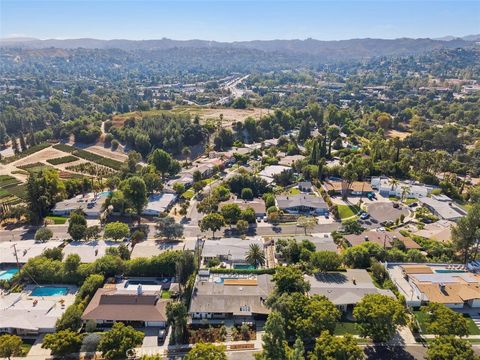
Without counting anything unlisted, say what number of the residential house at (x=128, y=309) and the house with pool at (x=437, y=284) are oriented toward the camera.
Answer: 2

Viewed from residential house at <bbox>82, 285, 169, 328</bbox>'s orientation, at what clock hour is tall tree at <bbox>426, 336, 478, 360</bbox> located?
The tall tree is roughly at 10 o'clock from the residential house.

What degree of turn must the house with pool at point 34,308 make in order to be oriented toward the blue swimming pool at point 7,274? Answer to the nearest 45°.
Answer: approximately 180°

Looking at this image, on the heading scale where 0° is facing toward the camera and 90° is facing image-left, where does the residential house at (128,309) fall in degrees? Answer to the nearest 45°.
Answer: approximately 0°

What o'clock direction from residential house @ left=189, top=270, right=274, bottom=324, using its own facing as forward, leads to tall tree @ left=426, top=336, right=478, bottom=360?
The tall tree is roughly at 10 o'clock from the residential house.

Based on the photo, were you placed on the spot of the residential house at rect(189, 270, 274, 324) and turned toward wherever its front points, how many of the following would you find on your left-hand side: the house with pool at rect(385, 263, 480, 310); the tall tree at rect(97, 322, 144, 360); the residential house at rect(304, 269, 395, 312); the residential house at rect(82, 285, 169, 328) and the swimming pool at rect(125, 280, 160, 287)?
2

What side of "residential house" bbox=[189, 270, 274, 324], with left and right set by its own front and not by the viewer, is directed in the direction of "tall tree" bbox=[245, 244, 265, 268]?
back

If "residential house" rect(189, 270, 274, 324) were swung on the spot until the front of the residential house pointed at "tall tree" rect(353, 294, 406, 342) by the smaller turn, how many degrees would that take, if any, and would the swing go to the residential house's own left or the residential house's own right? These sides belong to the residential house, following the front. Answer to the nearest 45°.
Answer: approximately 90° to the residential house's own left
